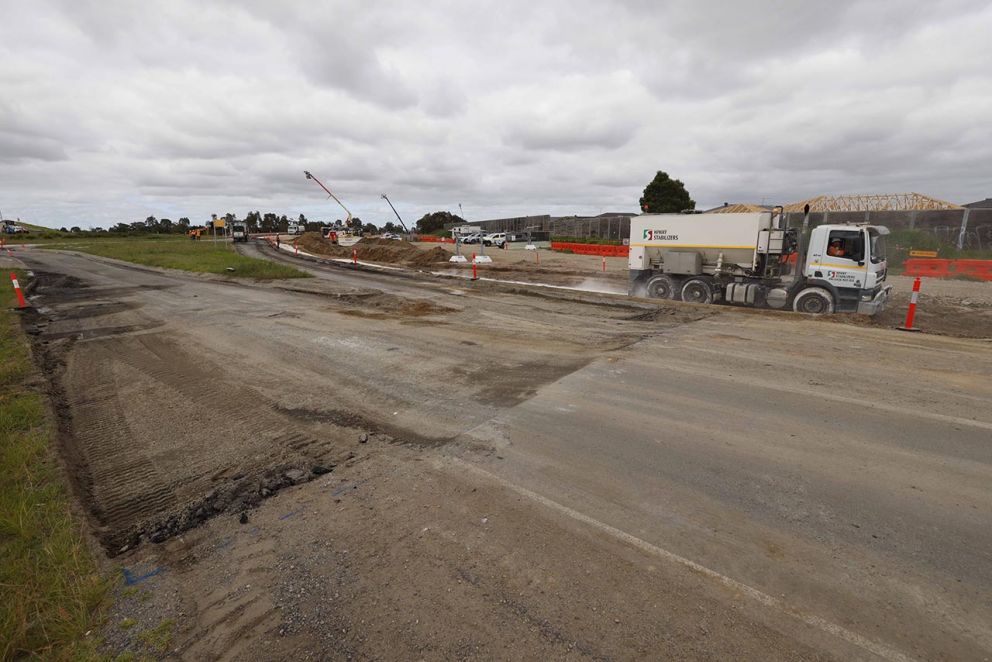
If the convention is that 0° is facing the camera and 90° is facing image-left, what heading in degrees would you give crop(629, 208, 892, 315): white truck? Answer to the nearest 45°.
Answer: approximately 270°

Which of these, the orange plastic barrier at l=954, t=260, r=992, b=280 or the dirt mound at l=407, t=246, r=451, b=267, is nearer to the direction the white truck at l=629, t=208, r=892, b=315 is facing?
the orange plastic barrier

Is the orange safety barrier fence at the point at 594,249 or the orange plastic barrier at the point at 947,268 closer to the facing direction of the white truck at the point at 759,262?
the orange plastic barrier

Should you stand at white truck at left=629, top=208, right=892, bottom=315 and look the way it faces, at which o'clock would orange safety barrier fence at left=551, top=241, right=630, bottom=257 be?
The orange safety barrier fence is roughly at 8 o'clock from the white truck.

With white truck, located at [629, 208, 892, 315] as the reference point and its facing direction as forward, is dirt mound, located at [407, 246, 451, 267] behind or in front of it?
behind

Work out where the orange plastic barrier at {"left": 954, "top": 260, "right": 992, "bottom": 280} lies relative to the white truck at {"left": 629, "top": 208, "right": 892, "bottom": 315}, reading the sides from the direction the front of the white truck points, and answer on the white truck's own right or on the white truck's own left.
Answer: on the white truck's own left

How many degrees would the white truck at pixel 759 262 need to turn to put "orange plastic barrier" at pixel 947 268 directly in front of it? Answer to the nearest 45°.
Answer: approximately 45° to its left
